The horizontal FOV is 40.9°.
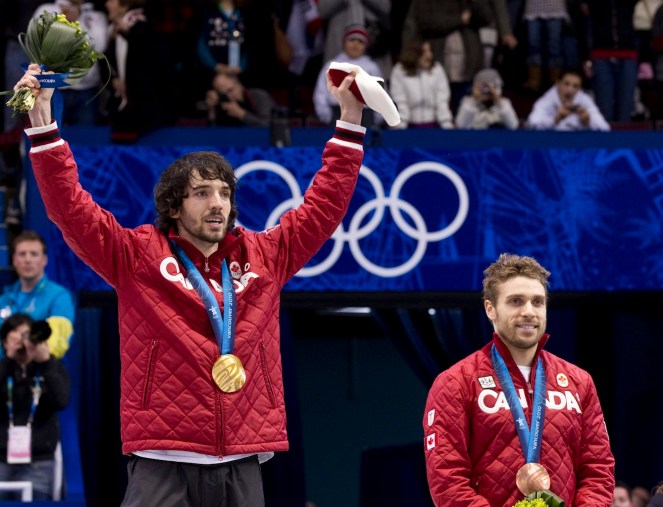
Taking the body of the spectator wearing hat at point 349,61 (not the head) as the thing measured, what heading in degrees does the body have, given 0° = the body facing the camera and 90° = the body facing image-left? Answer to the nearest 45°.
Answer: approximately 0°

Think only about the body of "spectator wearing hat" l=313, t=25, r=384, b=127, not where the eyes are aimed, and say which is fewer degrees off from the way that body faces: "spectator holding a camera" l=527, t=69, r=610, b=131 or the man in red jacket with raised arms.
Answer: the man in red jacket with raised arms

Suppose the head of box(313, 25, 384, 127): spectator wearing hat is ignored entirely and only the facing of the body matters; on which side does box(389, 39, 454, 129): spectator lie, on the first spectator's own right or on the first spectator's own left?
on the first spectator's own left

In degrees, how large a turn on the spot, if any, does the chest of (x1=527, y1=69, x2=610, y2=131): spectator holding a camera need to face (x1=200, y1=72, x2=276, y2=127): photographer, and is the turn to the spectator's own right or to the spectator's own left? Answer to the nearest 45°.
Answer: approximately 90° to the spectator's own right
